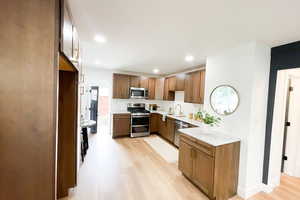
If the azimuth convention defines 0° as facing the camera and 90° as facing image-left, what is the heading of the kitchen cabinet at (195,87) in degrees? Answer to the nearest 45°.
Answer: approximately 45°

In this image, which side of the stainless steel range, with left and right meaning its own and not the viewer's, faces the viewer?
front

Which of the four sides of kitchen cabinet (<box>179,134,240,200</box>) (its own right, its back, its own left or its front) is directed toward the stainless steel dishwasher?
right

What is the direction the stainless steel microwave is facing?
toward the camera

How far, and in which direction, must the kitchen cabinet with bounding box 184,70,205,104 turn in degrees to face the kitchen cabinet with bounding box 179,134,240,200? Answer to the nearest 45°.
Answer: approximately 45° to its left

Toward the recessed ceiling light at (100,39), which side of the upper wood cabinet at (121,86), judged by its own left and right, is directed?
front

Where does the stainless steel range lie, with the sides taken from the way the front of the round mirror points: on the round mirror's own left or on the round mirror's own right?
on the round mirror's own right

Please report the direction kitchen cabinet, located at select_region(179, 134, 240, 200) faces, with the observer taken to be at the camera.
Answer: facing the viewer and to the left of the viewer

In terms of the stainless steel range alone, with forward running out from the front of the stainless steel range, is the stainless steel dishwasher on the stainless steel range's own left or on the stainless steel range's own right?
on the stainless steel range's own left

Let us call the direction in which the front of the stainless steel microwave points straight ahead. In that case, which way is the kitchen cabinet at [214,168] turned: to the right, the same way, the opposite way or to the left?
to the right
